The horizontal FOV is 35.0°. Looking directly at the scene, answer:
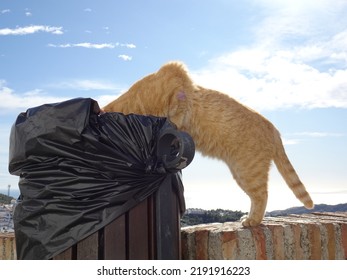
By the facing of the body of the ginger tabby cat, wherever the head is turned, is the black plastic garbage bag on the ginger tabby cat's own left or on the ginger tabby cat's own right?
on the ginger tabby cat's own left

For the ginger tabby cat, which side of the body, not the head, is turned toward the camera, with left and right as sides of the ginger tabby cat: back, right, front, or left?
left
